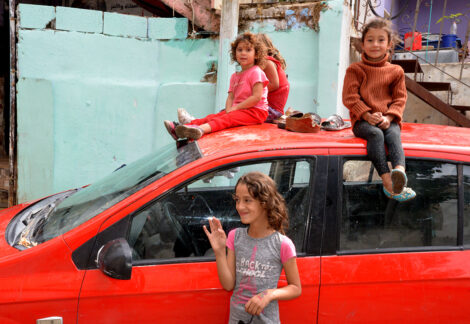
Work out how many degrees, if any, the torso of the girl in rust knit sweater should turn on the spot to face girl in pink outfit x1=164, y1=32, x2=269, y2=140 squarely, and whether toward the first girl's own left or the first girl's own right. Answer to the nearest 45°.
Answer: approximately 135° to the first girl's own right

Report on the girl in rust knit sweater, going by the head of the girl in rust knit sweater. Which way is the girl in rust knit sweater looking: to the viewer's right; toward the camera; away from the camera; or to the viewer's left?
toward the camera

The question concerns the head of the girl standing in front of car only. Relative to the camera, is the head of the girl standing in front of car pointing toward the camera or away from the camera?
toward the camera

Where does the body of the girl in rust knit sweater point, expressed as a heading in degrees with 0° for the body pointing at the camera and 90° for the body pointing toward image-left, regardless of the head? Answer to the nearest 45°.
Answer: approximately 0°

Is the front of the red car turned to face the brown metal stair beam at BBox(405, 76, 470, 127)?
no

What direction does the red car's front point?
to the viewer's left

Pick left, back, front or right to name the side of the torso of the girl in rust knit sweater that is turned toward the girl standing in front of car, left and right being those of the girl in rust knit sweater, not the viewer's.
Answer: front
